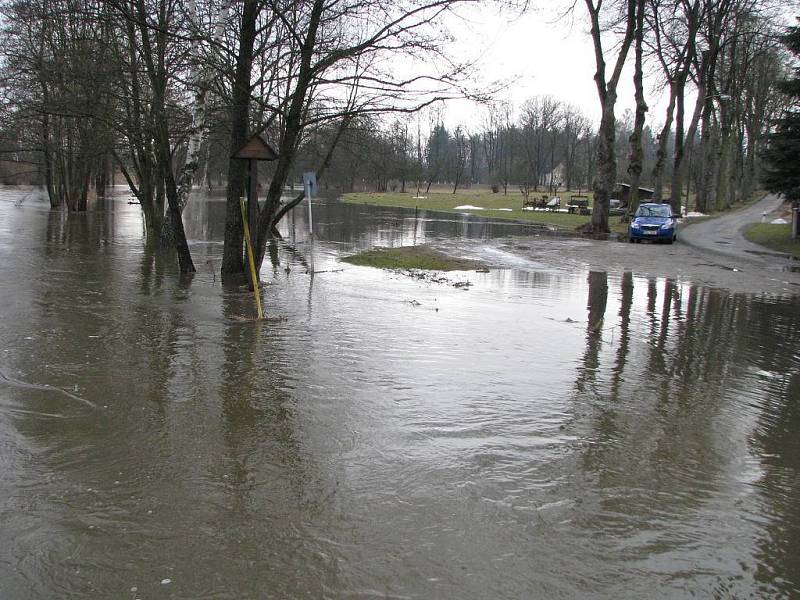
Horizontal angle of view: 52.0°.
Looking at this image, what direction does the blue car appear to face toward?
toward the camera

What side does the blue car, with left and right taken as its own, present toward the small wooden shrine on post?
front
